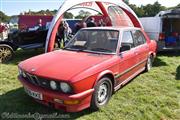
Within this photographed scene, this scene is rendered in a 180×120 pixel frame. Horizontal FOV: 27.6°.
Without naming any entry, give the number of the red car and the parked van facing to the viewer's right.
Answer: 0

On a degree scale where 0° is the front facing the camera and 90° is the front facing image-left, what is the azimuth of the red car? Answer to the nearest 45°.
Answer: approximately 45°

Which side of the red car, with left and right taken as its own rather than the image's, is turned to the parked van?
back

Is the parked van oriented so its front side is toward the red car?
no
